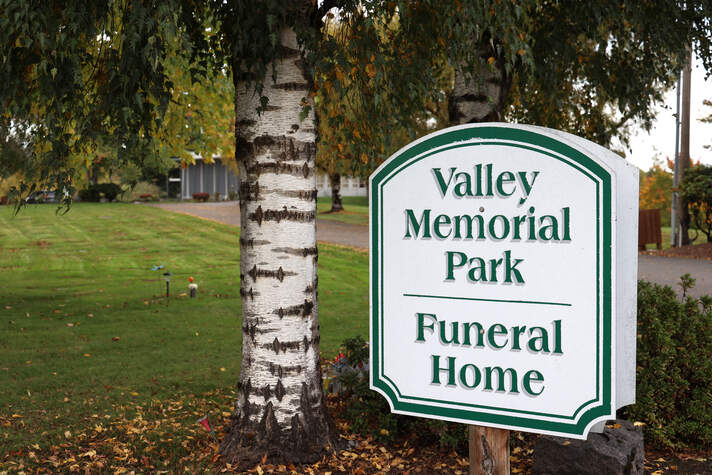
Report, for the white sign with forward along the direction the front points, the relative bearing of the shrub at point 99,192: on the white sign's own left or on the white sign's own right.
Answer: on the white sign's own right

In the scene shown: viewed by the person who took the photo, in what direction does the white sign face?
facing the viewer and to the left of the viewer

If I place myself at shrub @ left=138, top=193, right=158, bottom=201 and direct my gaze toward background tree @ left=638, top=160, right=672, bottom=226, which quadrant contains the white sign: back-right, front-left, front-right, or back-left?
front-right

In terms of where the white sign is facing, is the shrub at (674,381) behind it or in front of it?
behind

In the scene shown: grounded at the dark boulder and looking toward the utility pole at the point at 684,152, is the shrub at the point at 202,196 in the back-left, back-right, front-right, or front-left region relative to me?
front-left

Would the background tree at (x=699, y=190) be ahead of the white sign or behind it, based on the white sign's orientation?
behind

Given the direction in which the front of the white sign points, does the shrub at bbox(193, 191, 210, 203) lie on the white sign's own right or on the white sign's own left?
on the white sign's own right

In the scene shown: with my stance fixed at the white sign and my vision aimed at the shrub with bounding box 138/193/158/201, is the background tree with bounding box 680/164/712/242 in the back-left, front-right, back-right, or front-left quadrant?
front-right
